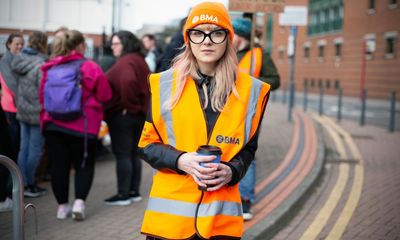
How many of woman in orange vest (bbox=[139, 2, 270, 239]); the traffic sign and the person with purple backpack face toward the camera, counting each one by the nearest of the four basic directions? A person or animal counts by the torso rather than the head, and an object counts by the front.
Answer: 2

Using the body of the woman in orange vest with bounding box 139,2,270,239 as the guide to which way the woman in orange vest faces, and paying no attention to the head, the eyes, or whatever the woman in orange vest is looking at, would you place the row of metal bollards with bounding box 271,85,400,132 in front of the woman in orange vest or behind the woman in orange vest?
behind

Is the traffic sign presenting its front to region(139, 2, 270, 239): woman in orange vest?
yes

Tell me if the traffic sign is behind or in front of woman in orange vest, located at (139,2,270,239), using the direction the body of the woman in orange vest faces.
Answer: behind

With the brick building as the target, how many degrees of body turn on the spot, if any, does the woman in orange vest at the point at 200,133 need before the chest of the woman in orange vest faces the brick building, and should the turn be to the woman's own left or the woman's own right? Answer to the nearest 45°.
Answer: approximately 180°

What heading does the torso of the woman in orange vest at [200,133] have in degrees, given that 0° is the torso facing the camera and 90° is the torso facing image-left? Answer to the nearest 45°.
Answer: approximately 0°

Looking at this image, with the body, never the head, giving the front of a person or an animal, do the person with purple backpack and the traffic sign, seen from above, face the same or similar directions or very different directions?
very different directions

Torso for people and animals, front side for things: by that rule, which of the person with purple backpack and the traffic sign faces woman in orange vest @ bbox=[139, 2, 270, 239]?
the traffic sign
